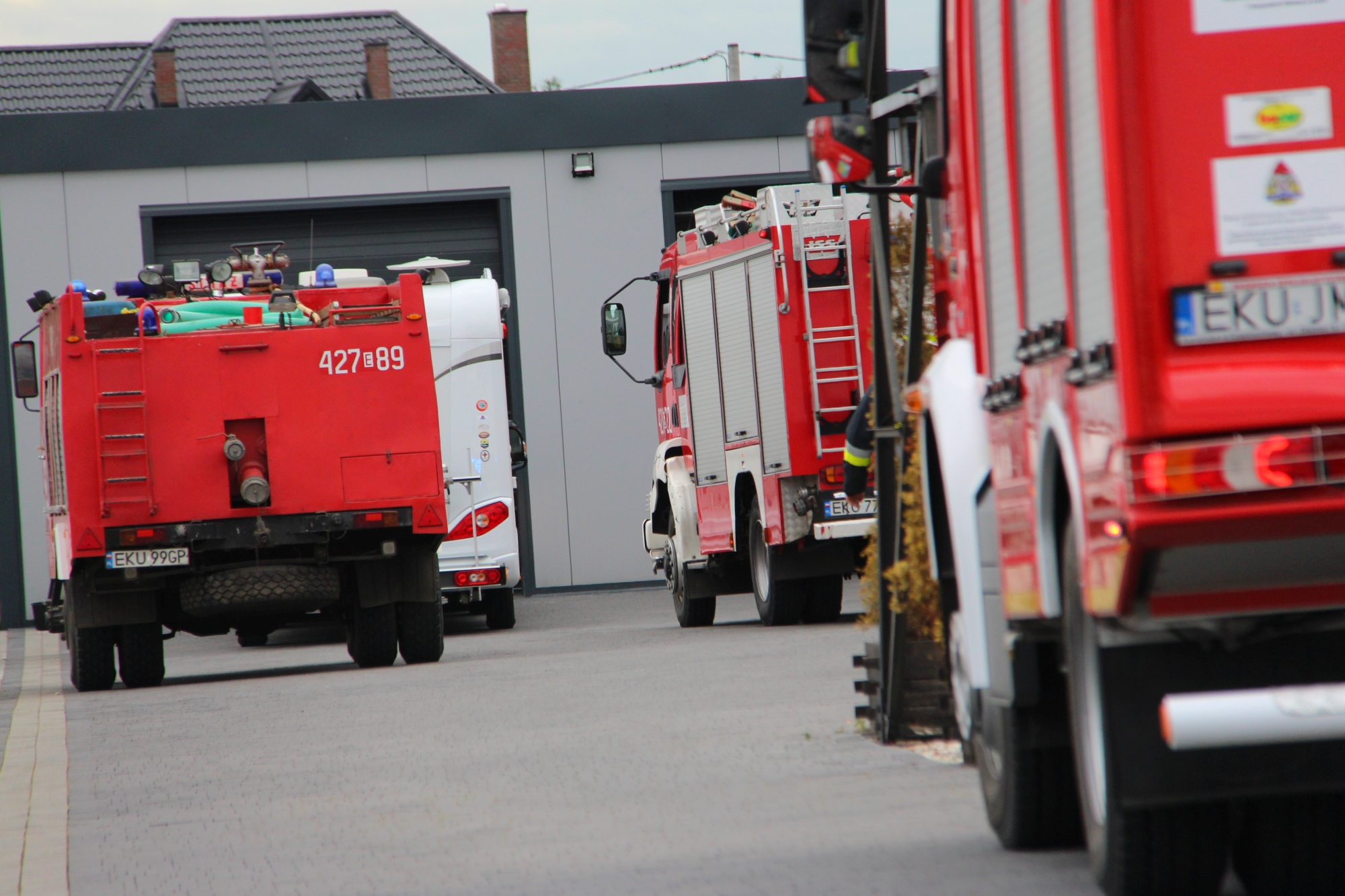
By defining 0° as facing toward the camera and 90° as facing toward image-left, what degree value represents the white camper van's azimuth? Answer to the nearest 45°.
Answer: approximately 180°

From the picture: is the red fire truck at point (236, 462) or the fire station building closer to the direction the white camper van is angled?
the fire station building

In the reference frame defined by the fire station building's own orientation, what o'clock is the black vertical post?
The black vertical post is roughly at 12 o'clock from the fire station building.

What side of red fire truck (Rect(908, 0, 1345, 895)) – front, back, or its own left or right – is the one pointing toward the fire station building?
front

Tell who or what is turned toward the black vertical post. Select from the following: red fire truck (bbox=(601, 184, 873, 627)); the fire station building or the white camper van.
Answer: the fire station building

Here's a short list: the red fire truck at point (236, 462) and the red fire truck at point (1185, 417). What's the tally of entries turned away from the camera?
2

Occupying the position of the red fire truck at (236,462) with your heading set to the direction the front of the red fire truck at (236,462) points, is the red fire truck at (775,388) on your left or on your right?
on your right

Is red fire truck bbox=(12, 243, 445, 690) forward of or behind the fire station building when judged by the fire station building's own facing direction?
forward

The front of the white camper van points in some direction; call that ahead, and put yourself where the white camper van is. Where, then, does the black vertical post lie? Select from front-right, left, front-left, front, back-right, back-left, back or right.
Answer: back

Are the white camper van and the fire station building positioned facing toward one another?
yes

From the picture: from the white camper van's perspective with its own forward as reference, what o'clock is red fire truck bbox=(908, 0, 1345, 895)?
The red fire truck is roughly at 6 o'clock from the white camper van.

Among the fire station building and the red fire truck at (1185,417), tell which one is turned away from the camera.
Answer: the red fire truck

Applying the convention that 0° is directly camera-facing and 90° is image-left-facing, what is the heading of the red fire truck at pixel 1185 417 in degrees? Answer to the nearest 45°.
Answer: approximately 180°

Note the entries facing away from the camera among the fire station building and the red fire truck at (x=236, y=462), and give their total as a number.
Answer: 1

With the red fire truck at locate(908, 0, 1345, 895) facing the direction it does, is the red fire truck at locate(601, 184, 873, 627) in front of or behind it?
in front

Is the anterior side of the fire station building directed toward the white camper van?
yes

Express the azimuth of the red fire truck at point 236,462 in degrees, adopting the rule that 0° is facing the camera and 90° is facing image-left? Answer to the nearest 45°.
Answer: approximately 180°

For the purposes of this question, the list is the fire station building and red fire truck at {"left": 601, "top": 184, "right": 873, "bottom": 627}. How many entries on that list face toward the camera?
1

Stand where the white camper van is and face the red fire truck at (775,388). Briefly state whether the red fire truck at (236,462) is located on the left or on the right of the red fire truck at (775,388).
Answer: right
